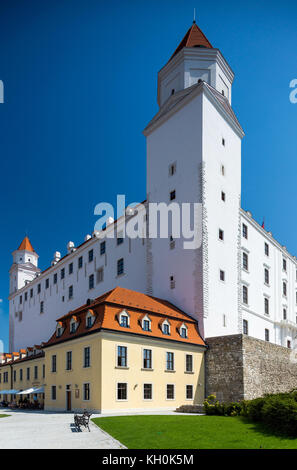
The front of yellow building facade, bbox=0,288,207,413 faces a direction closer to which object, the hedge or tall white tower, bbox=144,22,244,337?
the hedge

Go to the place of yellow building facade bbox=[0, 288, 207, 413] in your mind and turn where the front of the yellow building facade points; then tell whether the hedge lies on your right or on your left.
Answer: on your left

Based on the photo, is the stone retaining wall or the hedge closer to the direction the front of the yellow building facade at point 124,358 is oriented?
the hedge
